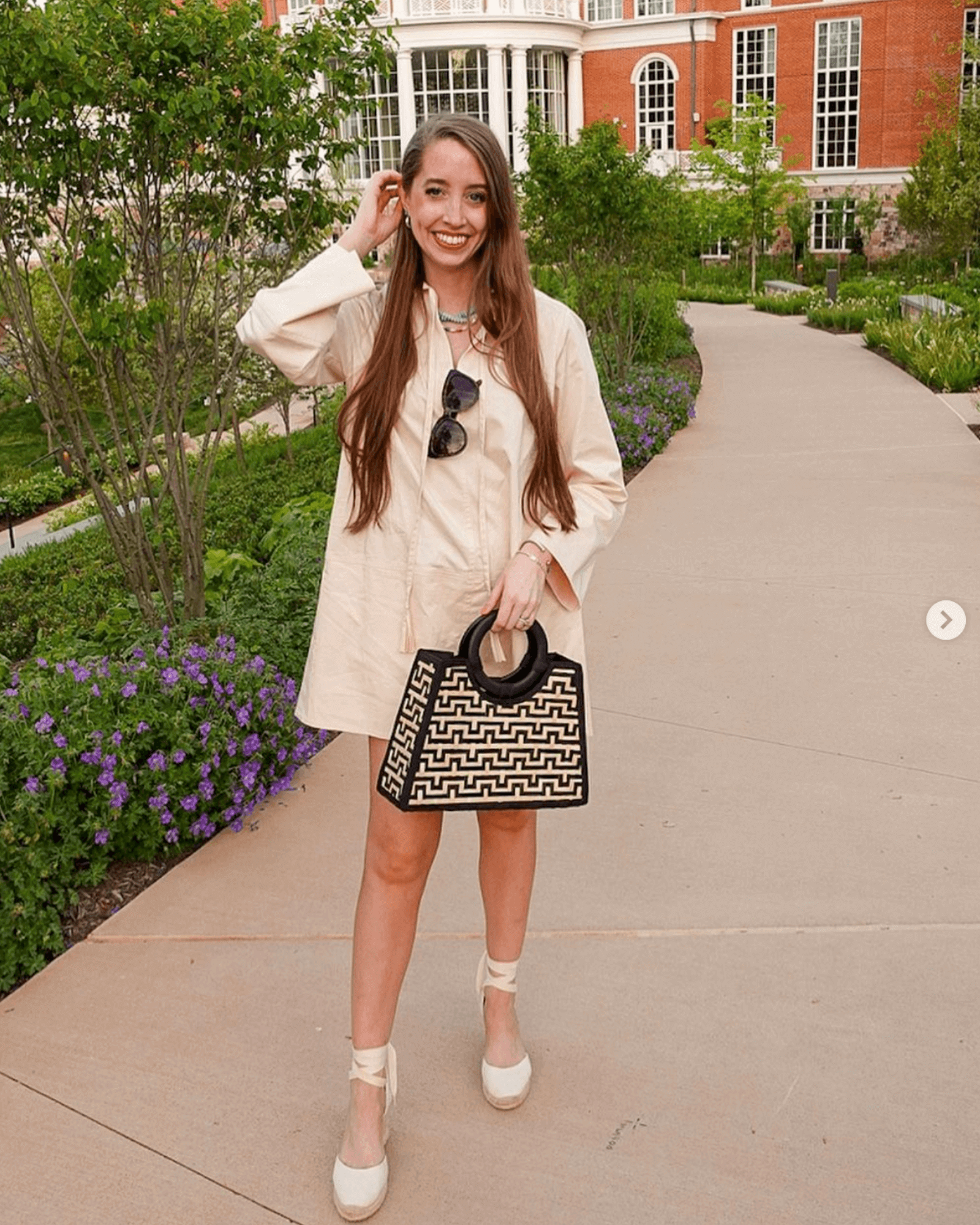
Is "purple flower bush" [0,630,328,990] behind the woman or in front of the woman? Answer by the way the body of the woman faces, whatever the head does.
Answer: behind

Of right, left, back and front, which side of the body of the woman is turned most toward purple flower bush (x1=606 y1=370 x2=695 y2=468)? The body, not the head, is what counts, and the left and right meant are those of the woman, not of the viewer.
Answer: back

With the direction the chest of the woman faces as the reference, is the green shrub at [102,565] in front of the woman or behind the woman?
behind

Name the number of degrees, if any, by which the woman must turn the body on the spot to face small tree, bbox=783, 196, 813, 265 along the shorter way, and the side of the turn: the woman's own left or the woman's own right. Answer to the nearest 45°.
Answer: approximately 180°

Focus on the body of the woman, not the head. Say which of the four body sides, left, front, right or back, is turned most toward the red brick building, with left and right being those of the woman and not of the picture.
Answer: back

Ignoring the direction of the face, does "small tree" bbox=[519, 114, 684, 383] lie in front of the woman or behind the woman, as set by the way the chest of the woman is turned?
behind

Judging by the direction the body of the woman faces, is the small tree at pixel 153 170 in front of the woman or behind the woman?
behind

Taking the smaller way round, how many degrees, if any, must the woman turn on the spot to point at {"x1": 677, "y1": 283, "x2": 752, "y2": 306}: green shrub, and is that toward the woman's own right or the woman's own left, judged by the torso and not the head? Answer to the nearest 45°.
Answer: approximately 180°

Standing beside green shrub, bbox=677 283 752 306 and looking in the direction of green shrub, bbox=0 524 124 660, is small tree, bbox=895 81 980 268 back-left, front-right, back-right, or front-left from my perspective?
back-left

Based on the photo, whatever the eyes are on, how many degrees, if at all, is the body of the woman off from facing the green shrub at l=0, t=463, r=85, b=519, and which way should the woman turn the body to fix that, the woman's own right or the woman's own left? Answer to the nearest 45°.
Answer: approximately 180°

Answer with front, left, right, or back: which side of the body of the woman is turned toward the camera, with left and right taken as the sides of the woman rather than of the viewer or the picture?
front
